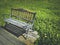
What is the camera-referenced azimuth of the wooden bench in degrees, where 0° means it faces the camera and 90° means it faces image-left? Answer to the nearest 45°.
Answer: approximately 45°
